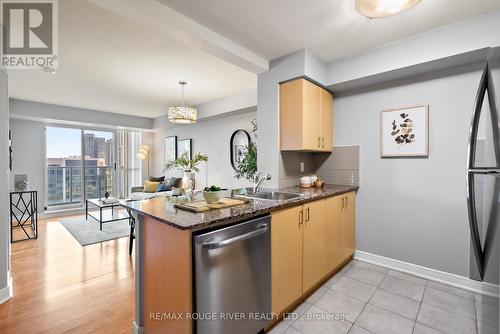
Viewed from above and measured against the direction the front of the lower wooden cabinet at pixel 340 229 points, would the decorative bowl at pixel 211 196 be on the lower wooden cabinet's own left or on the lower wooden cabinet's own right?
on the lower wooden cabinet's own right

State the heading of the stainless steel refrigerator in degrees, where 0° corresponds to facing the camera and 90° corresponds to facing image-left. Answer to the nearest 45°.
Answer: approximately 90°

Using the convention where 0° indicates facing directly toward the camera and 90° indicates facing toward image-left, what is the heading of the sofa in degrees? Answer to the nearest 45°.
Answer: approximately 45°

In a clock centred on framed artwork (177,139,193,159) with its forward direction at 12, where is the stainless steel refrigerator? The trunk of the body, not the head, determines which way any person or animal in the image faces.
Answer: The stainless steel refrigerator is roughly at 10 o'clock from the framed artwork.

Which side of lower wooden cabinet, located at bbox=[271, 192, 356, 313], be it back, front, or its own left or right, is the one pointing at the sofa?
back

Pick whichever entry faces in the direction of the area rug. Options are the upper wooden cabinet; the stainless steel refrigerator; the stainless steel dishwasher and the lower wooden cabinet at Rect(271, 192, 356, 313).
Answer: the stainless steel refrigerator

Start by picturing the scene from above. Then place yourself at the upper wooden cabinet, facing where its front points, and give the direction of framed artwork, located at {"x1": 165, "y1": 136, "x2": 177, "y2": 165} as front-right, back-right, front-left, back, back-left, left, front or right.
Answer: back

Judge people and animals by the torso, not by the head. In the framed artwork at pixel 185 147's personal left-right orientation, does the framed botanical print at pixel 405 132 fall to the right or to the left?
on its left

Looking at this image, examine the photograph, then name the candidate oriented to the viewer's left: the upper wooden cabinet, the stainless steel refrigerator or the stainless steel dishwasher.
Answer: the stainless steel refrigerator

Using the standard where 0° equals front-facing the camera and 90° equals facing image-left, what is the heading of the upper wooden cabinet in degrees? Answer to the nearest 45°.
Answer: approximately 315°

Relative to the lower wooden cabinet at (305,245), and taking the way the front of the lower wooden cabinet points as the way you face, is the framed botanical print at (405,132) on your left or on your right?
on your left

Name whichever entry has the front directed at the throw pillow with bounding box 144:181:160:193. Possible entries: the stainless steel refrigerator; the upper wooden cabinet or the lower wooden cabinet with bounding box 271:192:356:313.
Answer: the stainless steel refrigerator

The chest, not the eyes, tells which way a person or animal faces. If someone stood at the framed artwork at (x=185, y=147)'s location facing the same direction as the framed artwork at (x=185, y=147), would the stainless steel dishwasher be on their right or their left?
on their left

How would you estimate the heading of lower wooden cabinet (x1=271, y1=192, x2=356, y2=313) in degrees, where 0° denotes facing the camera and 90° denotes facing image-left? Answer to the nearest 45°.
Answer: approximately 315°
